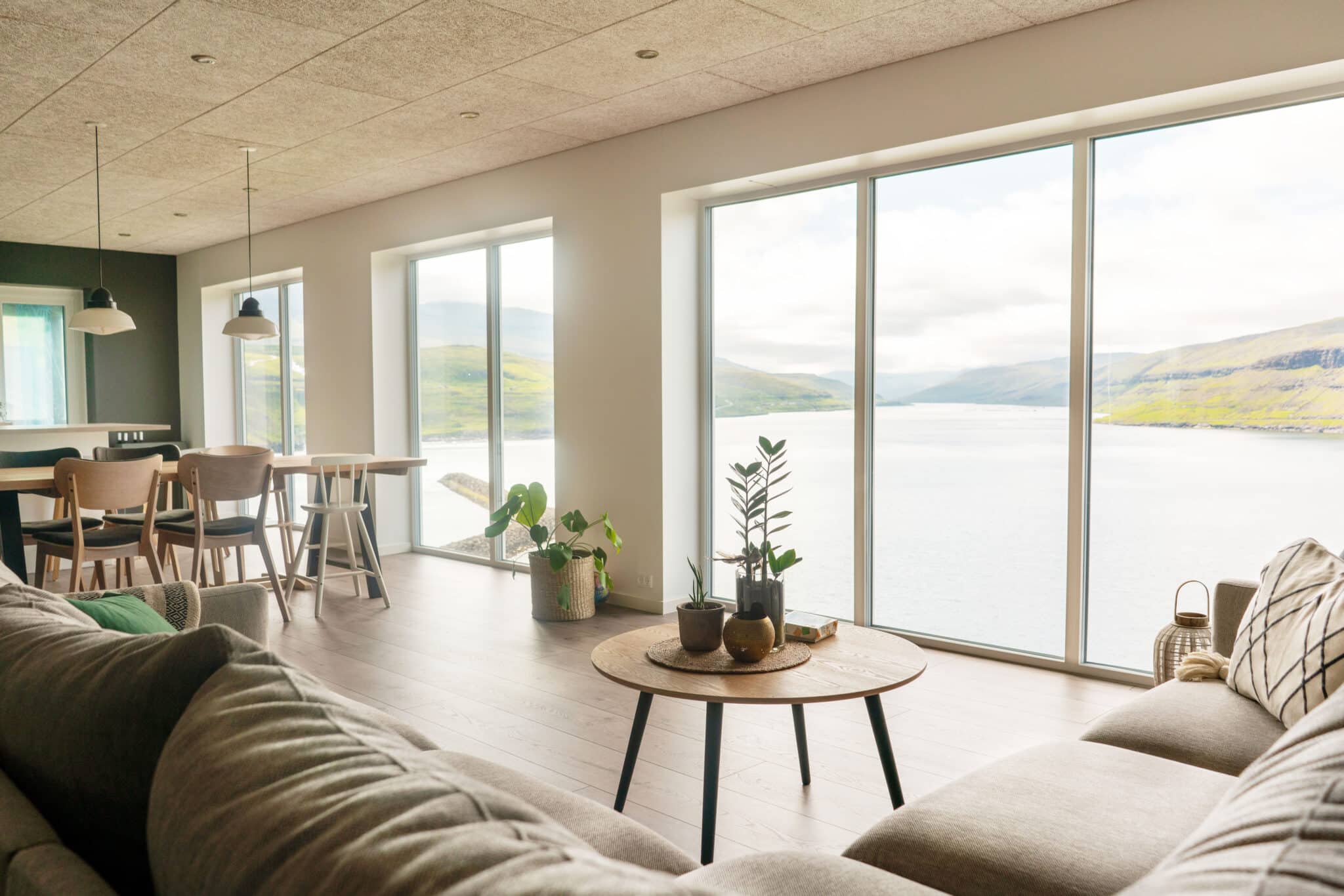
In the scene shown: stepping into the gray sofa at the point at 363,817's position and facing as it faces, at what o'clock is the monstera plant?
The monstera plant is roughly at 12 o'clock from the gray sofa.

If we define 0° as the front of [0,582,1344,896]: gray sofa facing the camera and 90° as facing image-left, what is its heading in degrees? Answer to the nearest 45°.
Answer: approximately 180°

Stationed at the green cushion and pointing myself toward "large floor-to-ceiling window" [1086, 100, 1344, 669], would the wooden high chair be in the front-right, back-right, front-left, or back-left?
front-left

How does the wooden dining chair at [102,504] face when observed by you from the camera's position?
facing away from the viewer and to the left of the viewer

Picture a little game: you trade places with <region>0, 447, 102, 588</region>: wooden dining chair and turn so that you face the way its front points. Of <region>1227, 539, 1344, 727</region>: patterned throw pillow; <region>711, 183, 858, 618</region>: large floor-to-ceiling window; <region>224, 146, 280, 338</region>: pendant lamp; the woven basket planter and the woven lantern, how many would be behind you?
0

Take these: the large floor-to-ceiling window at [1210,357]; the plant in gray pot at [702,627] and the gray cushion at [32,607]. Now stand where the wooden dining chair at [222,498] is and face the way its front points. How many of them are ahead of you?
0

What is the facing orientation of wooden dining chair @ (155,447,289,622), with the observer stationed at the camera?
facing away from the viewer and to the left of the viewer
